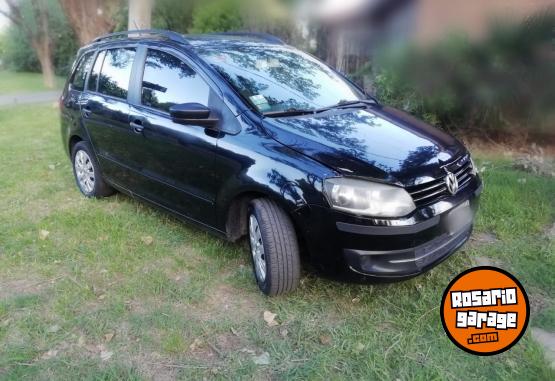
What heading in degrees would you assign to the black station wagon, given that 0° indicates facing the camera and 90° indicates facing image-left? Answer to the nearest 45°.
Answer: approximately 315°

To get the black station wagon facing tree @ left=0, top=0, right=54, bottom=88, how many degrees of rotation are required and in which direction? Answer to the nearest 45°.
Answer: approximately 180°
